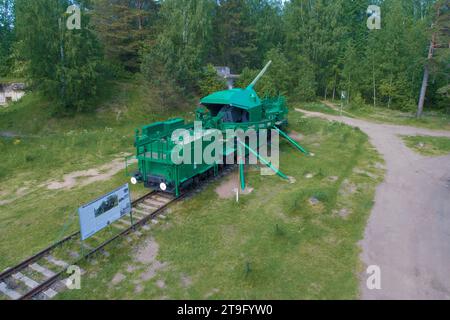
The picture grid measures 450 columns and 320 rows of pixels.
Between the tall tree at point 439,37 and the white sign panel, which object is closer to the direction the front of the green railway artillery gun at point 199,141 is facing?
the tall tree

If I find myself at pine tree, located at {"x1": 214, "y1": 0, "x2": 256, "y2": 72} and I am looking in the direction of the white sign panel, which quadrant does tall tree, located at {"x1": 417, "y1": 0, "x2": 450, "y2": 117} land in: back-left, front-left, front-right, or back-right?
front-left

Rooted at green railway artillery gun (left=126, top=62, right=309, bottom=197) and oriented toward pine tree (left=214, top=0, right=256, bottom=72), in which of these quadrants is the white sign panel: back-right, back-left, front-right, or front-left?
back-left

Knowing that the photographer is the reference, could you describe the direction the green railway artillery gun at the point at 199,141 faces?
facing away from the viewer and to the right of the viewer

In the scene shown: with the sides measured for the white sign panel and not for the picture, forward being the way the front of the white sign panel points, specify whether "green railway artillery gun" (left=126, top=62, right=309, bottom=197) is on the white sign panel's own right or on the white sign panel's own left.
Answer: on the white sign panel's own left

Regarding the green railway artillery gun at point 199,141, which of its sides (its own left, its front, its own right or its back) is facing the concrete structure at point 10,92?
left

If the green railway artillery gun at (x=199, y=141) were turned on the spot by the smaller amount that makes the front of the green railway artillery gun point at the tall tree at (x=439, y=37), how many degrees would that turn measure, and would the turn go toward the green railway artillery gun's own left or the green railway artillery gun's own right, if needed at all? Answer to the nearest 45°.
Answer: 0° — it already faces it

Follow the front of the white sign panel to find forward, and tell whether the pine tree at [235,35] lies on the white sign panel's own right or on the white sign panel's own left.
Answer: on the white sign panel's own left

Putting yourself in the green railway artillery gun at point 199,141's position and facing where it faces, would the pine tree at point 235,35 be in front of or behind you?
in front

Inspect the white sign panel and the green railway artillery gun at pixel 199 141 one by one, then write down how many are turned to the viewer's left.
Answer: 0

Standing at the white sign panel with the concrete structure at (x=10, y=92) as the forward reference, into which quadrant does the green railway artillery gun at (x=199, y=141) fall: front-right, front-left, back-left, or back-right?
front-right

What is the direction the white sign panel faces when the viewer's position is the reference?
facing the viewer and to the right of the viewer
